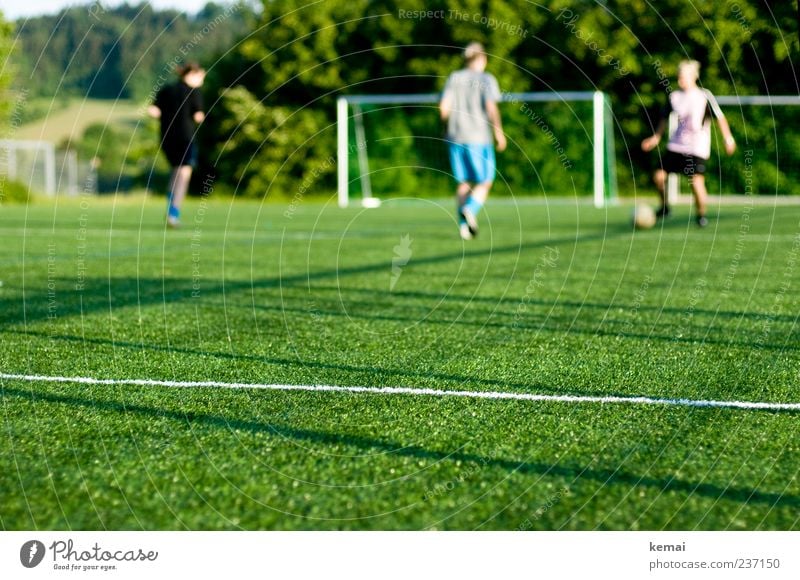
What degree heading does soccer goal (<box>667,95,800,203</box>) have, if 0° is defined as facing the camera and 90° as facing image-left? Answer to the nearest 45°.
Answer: approximately 0°

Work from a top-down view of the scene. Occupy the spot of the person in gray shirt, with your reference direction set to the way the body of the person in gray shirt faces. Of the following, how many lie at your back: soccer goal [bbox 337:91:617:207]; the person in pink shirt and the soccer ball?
0

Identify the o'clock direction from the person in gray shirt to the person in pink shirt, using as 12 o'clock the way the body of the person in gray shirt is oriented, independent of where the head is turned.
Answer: The person in pink shirt is roughly at 2 o'clock from the person in gray shirt.

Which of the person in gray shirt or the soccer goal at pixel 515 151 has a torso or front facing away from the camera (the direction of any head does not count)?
the person in gray shirt

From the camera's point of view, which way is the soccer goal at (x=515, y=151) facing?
toward the camera

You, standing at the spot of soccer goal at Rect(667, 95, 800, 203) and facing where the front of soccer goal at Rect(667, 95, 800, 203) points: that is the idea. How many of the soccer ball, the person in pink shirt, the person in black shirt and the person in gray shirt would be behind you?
0

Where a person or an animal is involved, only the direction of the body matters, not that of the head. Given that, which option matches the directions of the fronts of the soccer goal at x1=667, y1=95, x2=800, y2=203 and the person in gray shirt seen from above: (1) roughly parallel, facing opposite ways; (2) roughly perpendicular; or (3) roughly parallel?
roughly parallel, facing opposite ways

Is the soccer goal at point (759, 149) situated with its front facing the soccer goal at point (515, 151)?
no

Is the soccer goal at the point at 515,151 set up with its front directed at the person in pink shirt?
yes

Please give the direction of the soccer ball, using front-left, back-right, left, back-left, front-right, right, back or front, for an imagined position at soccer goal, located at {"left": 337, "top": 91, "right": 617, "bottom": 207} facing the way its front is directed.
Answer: front

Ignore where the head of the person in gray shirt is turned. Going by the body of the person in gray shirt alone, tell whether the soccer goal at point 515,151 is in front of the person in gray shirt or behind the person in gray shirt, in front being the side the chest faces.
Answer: in front

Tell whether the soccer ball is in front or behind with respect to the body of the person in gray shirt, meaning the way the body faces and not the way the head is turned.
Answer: in front

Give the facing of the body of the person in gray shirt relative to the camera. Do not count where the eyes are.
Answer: away from the camera
